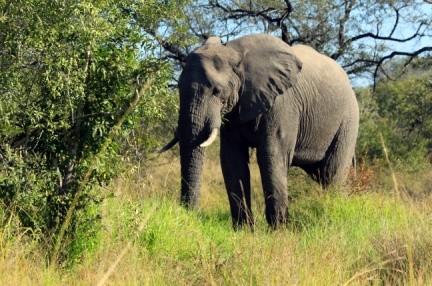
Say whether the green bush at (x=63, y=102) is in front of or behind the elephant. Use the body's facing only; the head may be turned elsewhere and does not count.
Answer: in front

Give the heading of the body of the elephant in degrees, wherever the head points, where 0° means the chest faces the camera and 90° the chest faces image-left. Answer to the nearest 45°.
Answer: approximately 45°
